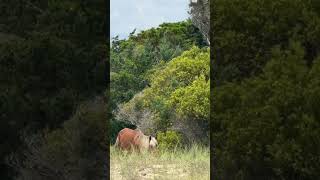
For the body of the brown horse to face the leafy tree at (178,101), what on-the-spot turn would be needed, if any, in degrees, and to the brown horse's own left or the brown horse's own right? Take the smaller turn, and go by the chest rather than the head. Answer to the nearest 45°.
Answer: approximately 45° to the brown horse's own left

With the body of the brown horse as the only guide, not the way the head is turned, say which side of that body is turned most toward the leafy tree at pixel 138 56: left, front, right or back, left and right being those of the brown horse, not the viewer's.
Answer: left

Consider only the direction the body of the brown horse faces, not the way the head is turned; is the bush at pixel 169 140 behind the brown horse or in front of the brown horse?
in front

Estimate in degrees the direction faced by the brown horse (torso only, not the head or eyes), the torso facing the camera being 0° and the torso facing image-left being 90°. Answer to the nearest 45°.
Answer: approximately 270°
